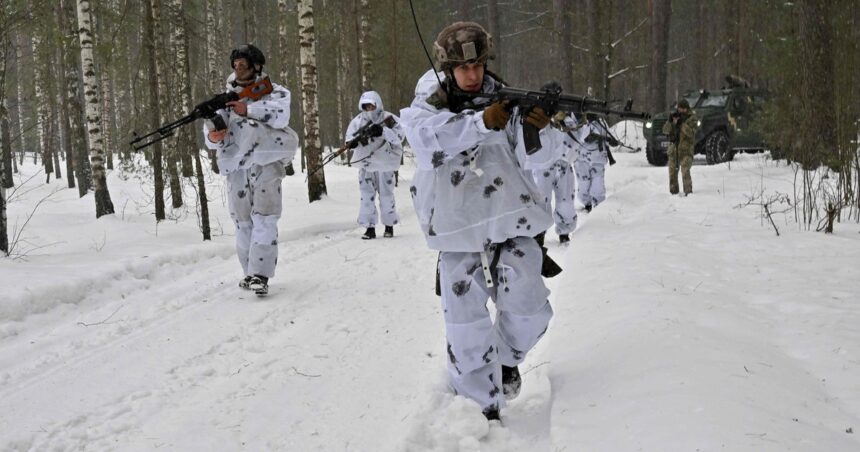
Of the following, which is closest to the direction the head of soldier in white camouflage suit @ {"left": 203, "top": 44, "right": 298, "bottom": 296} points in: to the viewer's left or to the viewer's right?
to the viewer's left

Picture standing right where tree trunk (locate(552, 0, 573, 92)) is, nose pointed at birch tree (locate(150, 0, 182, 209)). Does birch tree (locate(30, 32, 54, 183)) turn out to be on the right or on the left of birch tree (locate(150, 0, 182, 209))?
right

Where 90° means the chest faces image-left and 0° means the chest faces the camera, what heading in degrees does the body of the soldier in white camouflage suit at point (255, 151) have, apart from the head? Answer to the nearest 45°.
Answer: approximately 45°

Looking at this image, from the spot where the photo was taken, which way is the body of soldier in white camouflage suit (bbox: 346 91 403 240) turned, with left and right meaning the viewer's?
facing the viewer

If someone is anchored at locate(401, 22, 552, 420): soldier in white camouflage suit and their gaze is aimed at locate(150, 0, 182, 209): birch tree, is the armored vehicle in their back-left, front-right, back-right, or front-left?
front-right

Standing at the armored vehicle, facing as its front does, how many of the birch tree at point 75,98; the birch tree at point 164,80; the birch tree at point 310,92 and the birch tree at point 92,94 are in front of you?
4

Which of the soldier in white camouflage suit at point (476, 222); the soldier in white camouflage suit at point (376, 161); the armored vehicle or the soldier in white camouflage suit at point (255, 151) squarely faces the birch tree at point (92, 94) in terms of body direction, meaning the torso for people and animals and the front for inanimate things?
the armored vehicle

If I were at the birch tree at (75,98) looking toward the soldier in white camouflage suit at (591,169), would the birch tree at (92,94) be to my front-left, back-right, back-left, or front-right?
front-right

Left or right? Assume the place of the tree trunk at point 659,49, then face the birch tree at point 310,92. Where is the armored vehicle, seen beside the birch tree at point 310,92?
left

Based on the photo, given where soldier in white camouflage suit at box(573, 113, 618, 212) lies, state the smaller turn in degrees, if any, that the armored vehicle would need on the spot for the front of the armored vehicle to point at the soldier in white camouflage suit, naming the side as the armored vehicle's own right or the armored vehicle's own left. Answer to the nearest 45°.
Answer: approximately 45° to the armored vehicle's own left

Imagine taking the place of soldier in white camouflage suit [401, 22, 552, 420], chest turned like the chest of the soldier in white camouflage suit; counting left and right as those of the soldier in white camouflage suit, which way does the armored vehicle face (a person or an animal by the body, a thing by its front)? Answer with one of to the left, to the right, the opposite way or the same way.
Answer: to the right

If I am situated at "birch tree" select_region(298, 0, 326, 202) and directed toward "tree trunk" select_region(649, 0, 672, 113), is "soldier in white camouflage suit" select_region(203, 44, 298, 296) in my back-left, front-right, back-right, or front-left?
back-right

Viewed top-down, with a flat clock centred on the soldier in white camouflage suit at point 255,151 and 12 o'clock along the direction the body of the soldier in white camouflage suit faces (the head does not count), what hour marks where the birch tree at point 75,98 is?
The birch tree is roughly at 4 o'clock from the soldier in white camouflage suit.

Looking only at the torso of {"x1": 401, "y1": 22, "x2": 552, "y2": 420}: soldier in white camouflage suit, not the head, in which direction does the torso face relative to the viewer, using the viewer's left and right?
facing the viewer and to the right of the viewer

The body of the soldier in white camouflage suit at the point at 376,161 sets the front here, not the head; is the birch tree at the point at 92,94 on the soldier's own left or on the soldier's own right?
on the soldier's own right

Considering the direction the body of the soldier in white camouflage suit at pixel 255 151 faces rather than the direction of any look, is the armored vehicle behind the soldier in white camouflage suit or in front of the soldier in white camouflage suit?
behind

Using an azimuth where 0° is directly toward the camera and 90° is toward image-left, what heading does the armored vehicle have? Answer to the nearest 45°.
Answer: approximately 45°

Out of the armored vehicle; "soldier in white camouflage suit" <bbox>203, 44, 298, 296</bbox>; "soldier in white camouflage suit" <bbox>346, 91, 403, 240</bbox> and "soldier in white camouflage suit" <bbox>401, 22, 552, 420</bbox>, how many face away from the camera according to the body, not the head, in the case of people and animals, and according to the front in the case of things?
0

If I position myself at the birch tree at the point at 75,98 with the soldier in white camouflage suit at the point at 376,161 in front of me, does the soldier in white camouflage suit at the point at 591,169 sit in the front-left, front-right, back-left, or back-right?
front-left
